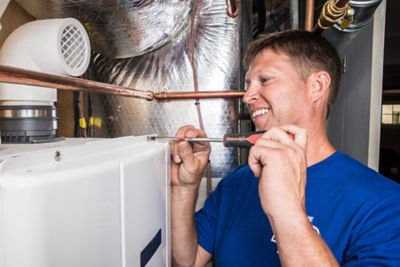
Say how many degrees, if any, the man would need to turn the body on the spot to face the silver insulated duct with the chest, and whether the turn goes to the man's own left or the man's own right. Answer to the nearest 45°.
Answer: approximately 90° to the man's own right

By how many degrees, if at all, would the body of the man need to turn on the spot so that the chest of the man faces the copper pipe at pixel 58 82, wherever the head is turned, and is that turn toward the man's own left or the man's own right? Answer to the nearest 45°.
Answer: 0° — they already face it

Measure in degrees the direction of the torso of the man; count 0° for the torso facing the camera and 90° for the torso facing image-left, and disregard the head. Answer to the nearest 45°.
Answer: approximately 45°

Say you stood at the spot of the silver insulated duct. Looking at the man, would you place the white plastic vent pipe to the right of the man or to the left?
right
